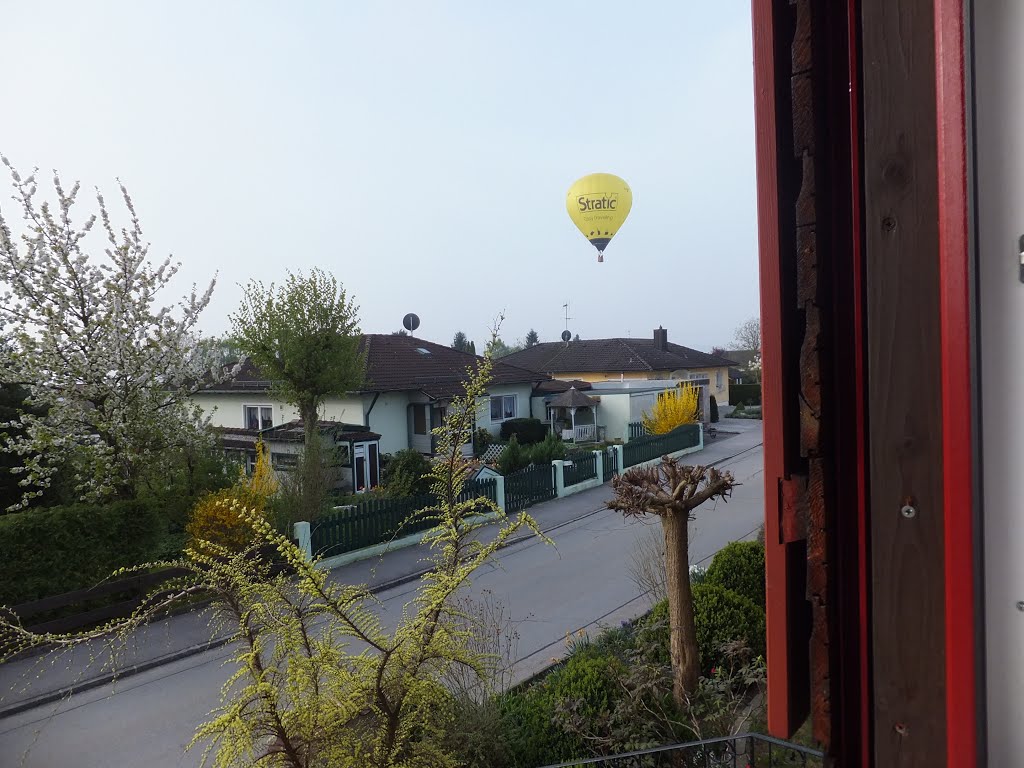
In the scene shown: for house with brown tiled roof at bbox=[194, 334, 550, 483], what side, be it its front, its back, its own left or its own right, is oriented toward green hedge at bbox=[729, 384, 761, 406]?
left

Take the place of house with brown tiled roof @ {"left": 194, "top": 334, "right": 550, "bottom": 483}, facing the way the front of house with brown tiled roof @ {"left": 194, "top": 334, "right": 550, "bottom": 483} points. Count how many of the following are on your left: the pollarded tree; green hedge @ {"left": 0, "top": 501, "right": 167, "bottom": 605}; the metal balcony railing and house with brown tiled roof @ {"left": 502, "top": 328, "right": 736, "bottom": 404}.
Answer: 1

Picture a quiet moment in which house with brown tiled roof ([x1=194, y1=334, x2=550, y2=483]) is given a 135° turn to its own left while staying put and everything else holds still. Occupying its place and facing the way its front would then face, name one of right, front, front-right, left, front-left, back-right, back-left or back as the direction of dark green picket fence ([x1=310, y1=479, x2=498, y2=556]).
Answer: back

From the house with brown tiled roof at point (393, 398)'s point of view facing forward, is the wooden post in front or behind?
in front

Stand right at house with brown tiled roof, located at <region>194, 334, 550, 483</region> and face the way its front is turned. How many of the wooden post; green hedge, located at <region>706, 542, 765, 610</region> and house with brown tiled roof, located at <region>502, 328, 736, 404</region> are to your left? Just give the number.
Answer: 1

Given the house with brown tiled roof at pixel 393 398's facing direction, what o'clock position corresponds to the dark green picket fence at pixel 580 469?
The dark green picket fence is roughly at 12 o'clock from the house with brown tiled roof.

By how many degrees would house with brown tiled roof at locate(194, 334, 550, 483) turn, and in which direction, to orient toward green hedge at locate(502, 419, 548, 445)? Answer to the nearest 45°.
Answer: approximately 45° to its left

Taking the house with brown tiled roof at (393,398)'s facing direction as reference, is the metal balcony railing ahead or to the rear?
ahead

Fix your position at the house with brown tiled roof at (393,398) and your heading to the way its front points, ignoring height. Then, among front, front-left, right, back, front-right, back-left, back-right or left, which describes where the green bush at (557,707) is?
front-right

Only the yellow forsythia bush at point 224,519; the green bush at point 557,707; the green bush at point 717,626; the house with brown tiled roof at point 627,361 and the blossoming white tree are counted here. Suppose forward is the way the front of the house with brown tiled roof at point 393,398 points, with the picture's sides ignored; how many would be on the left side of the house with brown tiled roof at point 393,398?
1

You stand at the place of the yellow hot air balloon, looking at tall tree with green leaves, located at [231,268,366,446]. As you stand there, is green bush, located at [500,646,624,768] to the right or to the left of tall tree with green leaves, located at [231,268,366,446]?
left

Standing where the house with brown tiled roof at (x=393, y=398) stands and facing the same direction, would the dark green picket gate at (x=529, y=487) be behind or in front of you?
in front

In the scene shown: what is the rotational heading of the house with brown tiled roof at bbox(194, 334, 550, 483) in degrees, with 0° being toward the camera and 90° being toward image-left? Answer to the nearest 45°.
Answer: approximately 315°

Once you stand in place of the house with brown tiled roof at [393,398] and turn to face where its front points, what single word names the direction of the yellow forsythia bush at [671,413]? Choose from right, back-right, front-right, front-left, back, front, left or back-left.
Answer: front-left

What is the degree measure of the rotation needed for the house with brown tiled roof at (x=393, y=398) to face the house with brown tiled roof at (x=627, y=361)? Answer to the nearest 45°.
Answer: approximately 90° to its left
